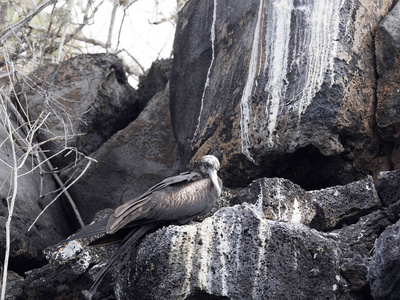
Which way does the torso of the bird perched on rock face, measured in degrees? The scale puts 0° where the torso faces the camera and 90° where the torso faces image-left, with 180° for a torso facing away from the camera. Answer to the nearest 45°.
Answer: approximately 270°
